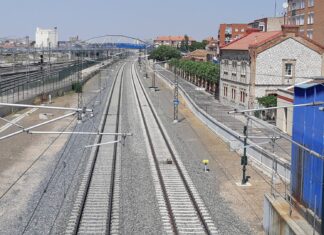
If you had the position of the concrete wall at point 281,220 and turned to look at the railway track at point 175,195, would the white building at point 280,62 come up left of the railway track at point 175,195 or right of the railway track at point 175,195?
right

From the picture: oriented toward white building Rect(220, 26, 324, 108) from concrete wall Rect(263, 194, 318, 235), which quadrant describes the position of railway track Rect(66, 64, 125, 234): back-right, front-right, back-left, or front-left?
front-left
